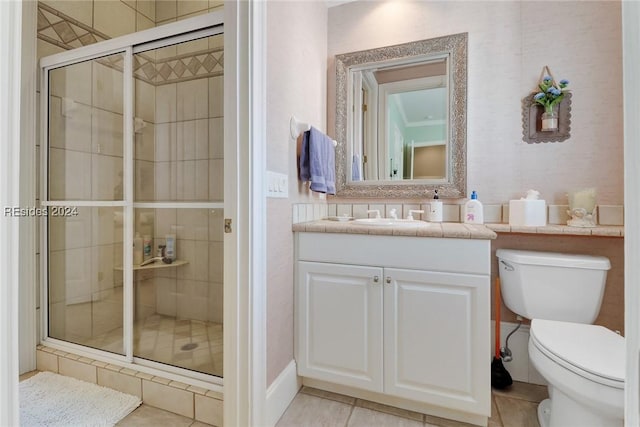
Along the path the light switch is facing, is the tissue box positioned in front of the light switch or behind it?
in front

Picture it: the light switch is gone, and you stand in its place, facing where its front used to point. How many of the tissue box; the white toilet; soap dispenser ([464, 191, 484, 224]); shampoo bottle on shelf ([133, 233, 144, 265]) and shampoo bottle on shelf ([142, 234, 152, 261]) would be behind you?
2

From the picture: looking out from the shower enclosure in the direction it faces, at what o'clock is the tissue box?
The tissue box is roughly at 9 o'clock from the shower enclosure.

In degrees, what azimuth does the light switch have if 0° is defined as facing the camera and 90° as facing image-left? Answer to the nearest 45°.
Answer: approximately 315°

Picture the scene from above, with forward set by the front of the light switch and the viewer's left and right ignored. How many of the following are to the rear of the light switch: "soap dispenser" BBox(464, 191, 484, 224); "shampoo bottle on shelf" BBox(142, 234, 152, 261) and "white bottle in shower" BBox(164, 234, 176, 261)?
2

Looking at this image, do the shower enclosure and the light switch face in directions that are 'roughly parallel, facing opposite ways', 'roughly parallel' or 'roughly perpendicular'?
roughly perpendicular

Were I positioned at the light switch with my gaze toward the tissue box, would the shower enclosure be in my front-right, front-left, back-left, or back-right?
back-left

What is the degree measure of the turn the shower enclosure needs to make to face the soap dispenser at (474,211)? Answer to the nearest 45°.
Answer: approximately 90° to its left

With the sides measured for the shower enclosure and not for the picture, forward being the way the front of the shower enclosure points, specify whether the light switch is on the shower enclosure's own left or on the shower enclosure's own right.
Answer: on the shower enclosure's own left

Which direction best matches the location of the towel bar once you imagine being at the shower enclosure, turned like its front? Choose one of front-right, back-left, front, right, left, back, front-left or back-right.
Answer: left

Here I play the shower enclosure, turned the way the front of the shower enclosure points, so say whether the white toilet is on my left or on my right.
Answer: on my left

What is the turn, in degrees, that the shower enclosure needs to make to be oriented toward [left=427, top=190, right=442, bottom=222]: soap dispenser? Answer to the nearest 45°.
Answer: approximately 90° to its left

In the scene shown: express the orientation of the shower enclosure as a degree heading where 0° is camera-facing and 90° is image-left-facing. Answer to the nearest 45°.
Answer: approximately 45°
